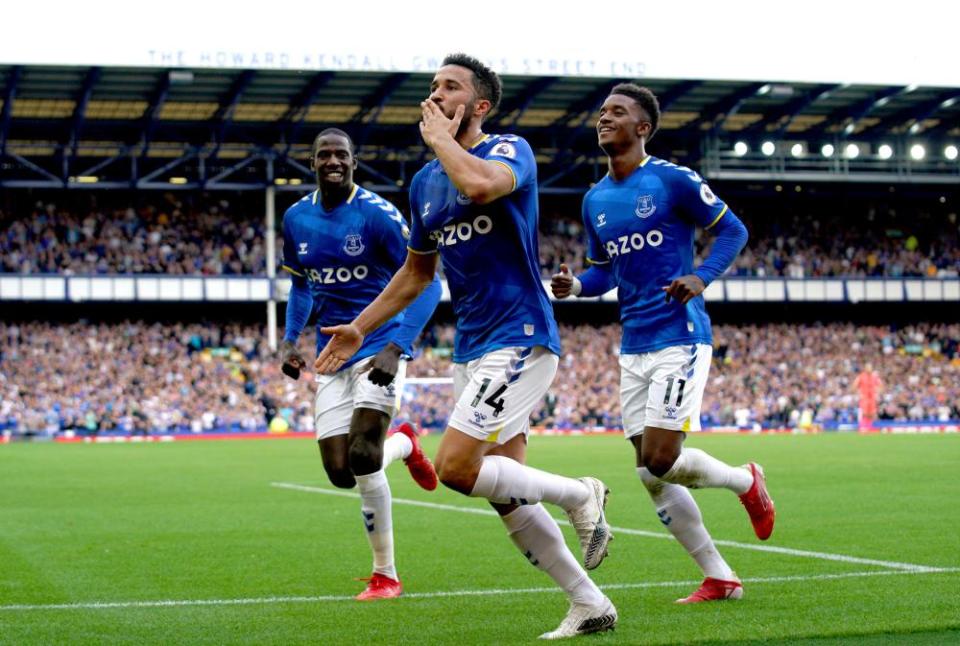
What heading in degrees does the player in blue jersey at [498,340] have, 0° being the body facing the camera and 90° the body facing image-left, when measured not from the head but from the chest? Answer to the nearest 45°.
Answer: approximately 45°

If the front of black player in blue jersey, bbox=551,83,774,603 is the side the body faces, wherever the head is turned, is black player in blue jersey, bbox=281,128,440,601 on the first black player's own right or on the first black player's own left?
on the first black player's own right

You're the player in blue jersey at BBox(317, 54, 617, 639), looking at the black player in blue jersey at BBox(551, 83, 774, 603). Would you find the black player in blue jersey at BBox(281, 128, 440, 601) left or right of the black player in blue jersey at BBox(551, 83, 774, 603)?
left

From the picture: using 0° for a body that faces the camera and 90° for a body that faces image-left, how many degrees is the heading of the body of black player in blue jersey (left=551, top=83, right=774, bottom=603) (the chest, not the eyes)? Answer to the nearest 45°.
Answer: approximately 45°

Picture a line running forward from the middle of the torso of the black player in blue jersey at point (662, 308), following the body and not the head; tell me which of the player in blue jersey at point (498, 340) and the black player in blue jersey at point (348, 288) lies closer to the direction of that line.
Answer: the player in blue jersey
